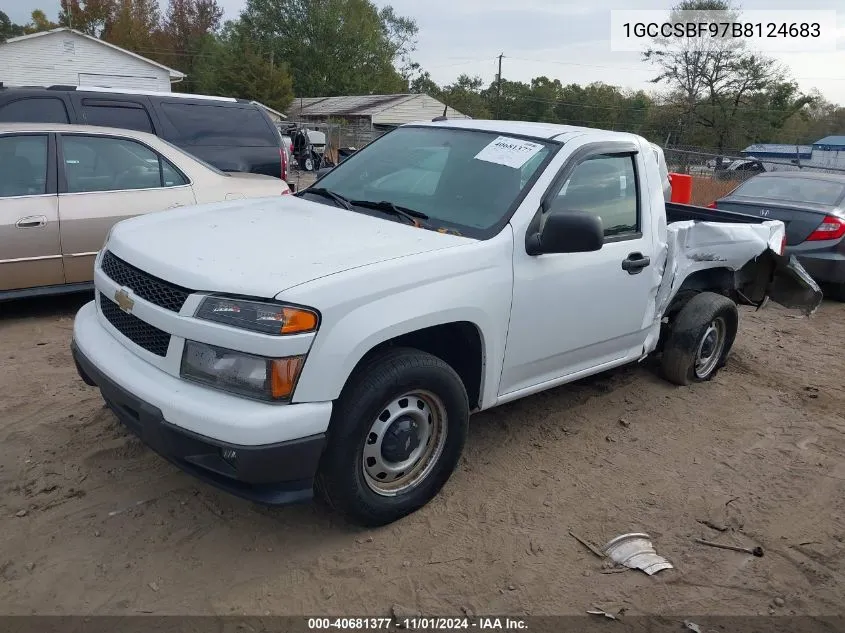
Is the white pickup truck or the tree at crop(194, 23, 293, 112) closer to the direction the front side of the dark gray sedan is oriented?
the tree

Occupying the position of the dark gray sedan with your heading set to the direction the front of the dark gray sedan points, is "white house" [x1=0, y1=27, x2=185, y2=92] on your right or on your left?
on your left

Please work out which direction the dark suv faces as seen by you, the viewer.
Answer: facing to the left of the viewer

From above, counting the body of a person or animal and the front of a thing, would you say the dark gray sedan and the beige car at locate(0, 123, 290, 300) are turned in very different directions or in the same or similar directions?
very different directions

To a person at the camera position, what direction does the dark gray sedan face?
facing away from the viewer and to the right of the viewer

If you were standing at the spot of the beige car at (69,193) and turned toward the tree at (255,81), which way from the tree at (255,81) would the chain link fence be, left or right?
right

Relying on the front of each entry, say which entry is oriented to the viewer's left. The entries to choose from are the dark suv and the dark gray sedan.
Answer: the dark suv

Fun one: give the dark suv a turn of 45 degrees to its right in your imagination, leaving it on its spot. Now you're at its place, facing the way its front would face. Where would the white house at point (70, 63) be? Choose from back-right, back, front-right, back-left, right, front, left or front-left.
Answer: front-right

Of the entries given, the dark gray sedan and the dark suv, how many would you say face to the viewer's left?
1

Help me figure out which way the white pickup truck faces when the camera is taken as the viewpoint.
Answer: facing the viewer and to the left of the viewer
